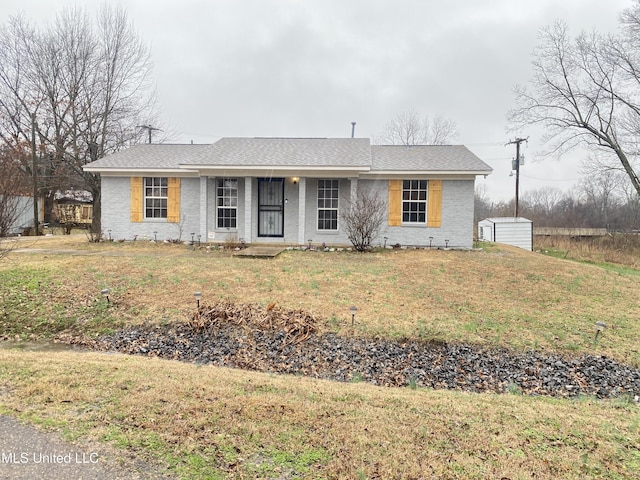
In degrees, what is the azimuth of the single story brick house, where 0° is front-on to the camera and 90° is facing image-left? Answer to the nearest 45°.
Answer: approximately 0°

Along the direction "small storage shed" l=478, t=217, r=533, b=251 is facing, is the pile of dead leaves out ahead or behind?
ahead

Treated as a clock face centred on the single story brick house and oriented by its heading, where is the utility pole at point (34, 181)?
The utility pole is roughly at 4 o'clock from the single story brick house.

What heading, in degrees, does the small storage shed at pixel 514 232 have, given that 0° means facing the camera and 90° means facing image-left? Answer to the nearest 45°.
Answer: approximately 45°

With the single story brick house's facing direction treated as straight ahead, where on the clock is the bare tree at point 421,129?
The bare tree is roughly at 7 o'clock from the single story brick house.
